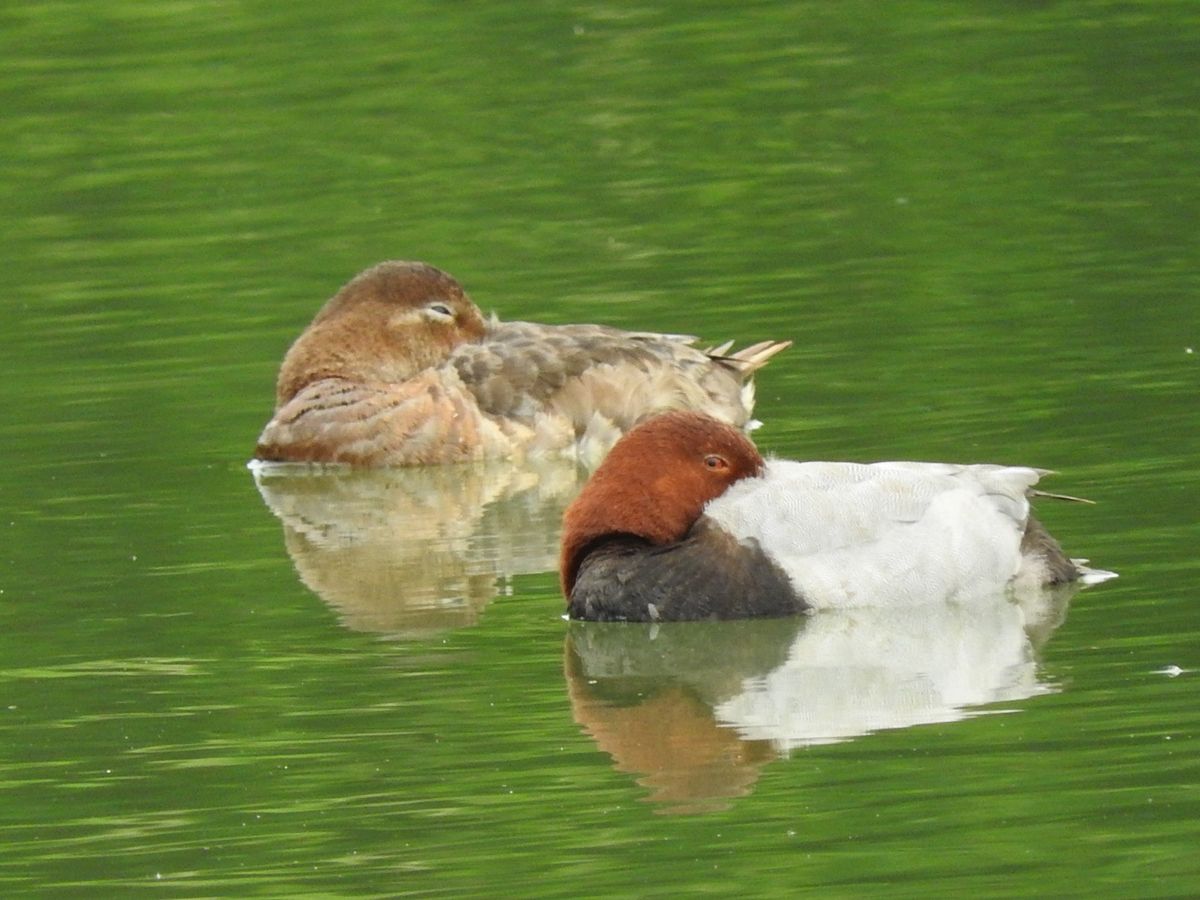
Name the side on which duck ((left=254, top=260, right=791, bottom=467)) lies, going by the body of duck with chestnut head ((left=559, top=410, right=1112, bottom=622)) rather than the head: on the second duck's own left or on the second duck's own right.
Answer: on the second duck's own right

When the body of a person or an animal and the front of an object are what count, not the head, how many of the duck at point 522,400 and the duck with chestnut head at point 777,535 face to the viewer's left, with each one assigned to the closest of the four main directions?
2

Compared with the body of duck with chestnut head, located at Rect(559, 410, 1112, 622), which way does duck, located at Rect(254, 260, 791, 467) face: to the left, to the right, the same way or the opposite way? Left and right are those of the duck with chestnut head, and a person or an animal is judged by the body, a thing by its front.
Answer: the same way

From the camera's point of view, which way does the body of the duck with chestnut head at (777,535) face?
to the viewer's left

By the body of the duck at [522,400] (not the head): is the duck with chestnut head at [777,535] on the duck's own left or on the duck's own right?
on the duck's own left

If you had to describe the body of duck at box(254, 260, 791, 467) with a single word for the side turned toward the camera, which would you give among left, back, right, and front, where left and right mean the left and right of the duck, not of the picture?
left
